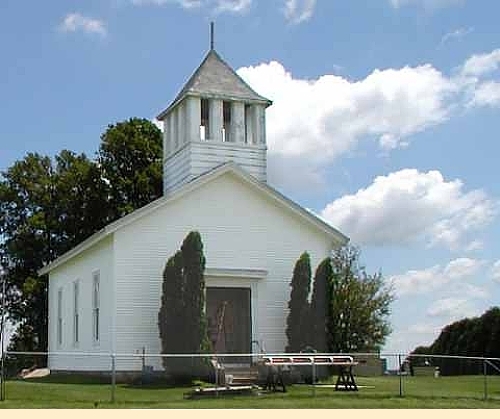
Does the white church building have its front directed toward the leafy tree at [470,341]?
no

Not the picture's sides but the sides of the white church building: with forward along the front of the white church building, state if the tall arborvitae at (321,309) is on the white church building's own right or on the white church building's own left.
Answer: on the white church building's own left

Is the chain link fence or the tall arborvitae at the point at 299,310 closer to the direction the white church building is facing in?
the chain link fence

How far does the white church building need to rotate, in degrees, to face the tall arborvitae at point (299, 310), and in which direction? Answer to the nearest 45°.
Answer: approximately 90° to its left

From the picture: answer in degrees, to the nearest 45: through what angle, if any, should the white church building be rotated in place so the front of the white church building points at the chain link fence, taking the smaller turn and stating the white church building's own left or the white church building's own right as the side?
0° — it already faces it

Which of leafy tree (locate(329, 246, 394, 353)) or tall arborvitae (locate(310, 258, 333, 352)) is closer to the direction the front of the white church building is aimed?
the tall arborvitae

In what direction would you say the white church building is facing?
toward the camera
